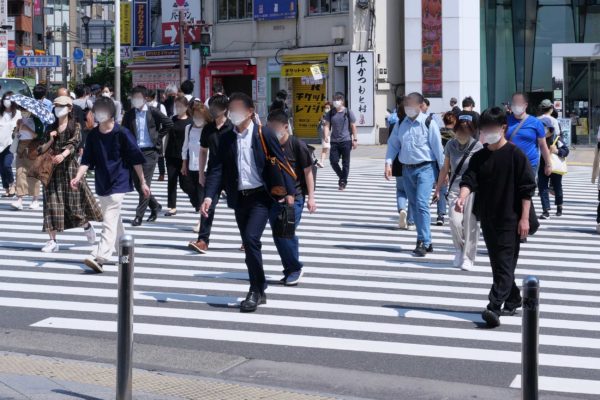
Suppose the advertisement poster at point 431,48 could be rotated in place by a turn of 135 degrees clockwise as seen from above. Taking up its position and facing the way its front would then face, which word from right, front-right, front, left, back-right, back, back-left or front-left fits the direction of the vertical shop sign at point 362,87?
front-left

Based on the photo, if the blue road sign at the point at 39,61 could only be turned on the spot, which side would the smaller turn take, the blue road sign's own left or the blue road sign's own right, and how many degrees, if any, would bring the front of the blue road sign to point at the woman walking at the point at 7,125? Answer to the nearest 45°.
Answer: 0° — it already faces them

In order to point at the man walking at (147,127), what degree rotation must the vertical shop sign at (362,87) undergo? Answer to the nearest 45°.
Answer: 0° — it already faces them

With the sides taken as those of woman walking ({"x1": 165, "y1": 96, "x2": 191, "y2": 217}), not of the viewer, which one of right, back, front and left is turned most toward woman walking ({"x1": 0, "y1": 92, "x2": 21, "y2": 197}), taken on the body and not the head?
right

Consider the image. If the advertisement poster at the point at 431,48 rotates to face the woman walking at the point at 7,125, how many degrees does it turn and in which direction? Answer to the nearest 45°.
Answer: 0° — it already faces them

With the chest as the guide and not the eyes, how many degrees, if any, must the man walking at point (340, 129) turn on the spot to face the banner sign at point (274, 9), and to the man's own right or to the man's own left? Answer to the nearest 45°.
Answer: approximately 180°
